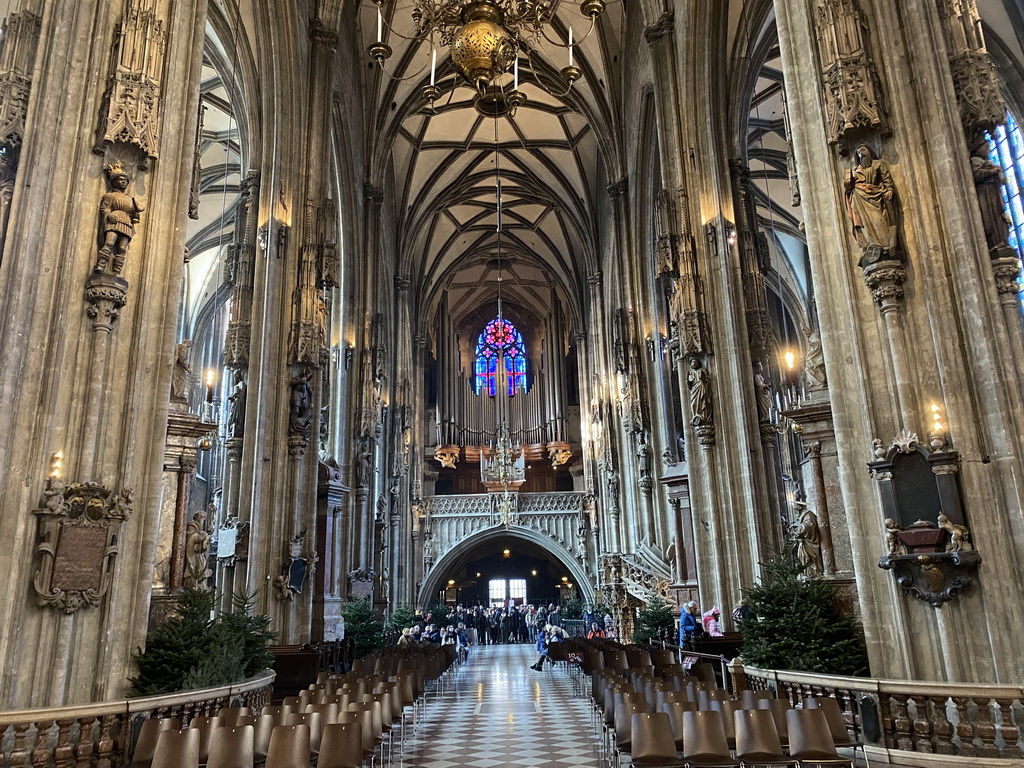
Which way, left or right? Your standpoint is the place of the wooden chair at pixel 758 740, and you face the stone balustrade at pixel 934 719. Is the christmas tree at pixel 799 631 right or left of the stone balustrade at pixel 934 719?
left

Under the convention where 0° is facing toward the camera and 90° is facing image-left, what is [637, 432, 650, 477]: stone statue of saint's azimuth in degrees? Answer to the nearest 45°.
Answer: approximately 45°

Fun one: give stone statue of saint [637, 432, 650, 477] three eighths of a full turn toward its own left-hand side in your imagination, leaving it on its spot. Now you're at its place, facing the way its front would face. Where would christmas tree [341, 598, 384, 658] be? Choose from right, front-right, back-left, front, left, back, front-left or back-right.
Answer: back-right

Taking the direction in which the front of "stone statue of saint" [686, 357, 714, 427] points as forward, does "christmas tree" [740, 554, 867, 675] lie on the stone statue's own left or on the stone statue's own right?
on the stone statue's own left

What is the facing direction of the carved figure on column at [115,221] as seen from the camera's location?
facing the viewer and to the right of the viewer

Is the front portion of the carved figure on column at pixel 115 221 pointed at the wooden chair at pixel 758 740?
yes

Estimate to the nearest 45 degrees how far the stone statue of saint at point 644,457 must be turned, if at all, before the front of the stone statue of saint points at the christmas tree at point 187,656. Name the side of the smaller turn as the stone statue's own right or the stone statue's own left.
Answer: approximately 45° to the stone statue's own left

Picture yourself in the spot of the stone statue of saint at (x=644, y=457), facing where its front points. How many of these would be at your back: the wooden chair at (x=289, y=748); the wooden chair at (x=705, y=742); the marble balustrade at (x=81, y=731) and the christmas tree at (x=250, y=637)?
0

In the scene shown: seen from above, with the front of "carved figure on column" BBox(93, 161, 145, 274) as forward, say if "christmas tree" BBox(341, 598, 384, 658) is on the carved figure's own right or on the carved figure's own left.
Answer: on the carved figure's own left

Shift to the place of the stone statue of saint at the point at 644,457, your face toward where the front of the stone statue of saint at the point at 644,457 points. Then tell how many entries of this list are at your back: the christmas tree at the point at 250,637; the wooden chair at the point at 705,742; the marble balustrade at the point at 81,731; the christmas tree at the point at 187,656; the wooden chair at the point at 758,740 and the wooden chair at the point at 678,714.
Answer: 0

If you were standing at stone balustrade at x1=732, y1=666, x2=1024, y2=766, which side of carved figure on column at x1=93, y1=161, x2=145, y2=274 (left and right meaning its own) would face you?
front

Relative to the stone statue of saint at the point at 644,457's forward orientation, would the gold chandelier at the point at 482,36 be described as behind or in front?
in front

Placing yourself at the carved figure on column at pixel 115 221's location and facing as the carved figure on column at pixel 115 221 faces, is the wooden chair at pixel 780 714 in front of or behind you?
in front

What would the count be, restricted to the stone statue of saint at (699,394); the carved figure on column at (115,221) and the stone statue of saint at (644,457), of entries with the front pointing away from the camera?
0

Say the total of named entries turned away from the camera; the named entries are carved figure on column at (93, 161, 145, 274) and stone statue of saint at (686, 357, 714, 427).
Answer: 0

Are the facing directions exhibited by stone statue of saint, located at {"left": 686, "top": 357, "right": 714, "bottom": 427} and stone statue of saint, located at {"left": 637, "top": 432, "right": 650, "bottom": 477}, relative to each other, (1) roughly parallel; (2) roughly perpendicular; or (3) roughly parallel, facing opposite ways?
roughly parallel

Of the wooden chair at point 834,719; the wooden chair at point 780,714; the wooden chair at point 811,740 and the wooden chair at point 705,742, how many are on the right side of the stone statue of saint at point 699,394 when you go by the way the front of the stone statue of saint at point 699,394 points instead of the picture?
0

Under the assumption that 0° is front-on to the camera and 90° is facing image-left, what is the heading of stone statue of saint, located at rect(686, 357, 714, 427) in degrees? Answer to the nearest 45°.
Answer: approximately 45°

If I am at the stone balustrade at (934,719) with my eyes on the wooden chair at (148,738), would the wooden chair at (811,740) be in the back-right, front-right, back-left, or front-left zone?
front-left
